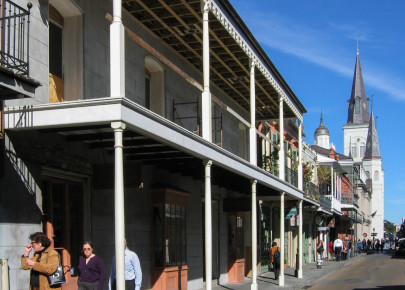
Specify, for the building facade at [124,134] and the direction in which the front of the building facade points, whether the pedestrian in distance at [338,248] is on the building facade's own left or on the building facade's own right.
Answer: on the building facade's own left
